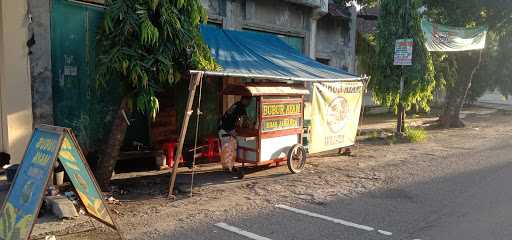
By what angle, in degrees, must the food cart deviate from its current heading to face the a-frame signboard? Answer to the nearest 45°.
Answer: approximately 90° to its right

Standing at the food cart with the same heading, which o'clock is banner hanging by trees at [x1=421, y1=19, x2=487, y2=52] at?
The banner hanging by trees is roughly at 9 o'clock from the food cart.

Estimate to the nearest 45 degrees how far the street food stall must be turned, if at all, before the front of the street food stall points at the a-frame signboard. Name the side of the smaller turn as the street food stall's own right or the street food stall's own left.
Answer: approximately 90° to the street food stall's own right

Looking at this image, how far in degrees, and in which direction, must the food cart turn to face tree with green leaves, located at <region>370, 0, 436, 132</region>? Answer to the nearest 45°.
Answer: approximately 90° to its left

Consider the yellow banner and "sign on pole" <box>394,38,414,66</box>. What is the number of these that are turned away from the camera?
0

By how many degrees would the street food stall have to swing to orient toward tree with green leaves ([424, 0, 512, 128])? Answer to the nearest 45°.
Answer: approximately 90° to its left

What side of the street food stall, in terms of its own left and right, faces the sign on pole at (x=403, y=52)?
left

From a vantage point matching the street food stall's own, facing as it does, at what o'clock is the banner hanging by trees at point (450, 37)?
The banner hanging by trees is roughly at 9 o'clock from the street food stall.

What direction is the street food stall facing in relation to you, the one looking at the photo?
facing the viewer and to the right of the viewer

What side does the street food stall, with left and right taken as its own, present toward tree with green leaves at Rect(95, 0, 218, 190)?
right

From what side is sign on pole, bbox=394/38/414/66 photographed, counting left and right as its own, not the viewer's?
front

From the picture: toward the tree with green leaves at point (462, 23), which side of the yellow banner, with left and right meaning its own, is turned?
left

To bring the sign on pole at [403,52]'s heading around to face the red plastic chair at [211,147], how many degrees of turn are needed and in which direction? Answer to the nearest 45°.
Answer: approximately 45° to its right

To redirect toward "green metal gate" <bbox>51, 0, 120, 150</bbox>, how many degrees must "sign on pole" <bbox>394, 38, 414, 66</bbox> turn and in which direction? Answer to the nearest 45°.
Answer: approximately 45° to its right

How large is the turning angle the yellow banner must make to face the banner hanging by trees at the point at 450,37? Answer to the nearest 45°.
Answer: approximately 90° to its left

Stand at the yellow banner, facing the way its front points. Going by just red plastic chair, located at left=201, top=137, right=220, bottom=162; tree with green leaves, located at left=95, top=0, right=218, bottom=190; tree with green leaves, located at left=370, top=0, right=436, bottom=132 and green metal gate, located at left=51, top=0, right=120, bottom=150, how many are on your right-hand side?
3
